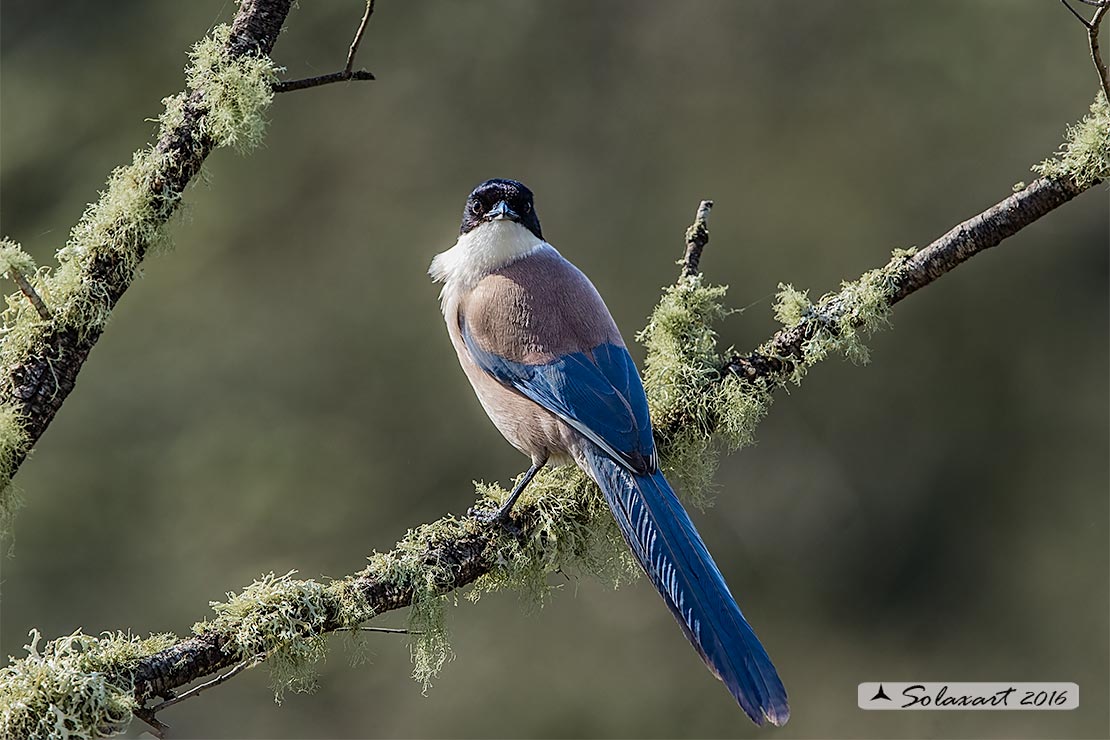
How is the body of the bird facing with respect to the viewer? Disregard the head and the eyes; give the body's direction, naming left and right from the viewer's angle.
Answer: facing away from the viewer and to the left of the viewer

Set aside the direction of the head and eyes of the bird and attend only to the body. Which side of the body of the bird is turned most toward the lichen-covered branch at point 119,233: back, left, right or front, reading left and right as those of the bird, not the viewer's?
left
